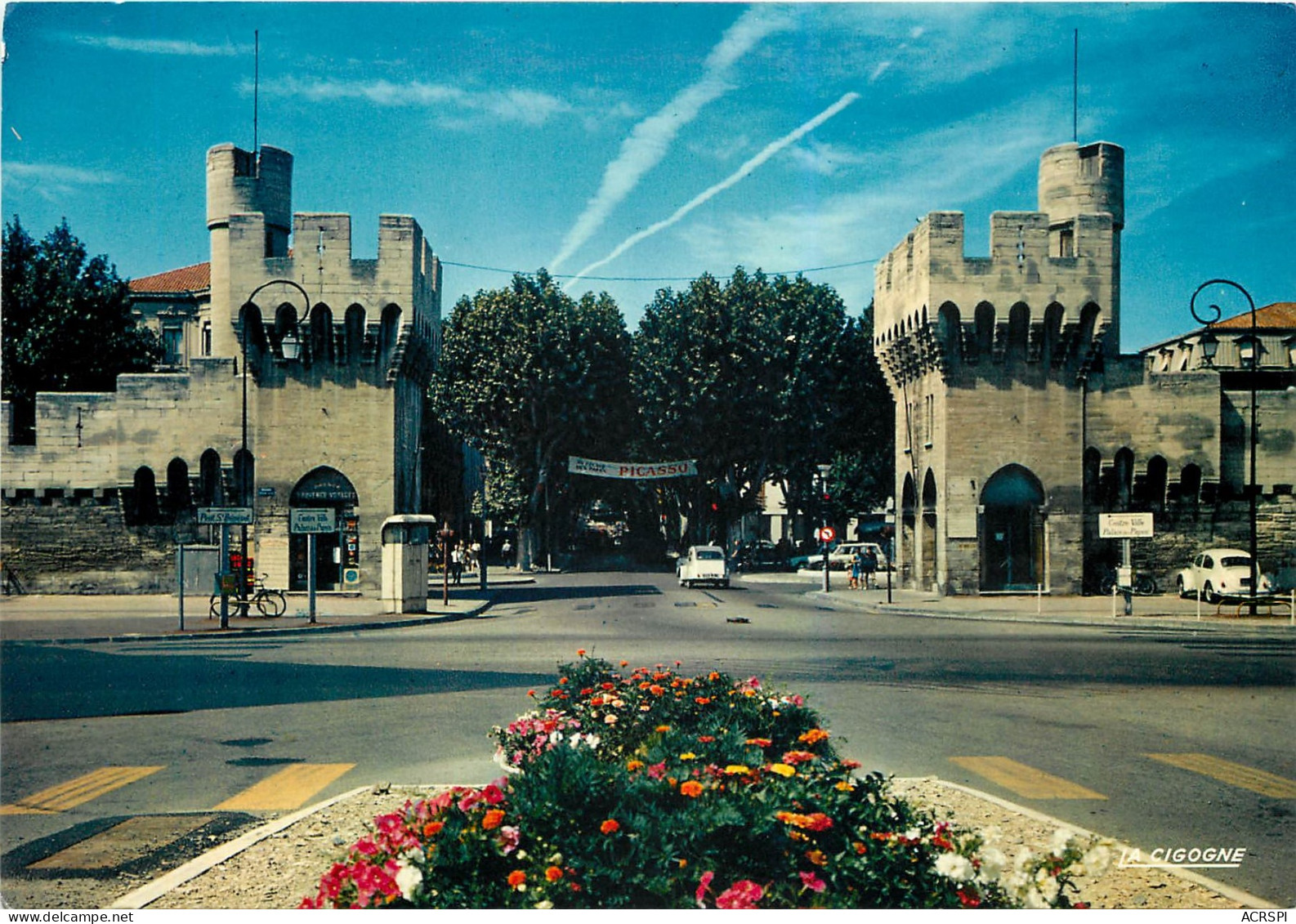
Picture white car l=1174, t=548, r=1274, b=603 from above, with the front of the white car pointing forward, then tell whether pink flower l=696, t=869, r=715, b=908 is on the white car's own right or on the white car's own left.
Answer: on the white car's own left

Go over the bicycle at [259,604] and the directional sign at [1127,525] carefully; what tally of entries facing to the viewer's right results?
1

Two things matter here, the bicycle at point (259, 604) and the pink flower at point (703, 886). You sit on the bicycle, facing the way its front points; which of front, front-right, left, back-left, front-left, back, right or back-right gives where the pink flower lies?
right

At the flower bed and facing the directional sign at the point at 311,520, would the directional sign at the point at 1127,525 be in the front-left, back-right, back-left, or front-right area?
front-right

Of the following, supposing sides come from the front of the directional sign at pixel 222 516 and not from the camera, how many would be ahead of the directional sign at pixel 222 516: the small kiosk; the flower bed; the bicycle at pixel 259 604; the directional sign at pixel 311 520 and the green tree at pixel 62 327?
1

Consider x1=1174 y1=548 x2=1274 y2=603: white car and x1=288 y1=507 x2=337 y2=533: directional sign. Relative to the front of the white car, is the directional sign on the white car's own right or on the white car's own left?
on the white car's own left

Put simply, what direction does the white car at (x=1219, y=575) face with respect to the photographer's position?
facing away from the viewer and to the left of the viewer

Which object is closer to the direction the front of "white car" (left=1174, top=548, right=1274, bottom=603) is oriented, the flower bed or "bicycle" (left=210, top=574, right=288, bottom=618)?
the bicycle

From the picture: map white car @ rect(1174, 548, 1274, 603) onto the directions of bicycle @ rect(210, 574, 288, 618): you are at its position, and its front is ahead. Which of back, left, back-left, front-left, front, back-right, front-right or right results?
front

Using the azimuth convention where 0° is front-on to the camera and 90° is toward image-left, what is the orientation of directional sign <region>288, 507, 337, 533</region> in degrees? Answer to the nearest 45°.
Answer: approximately 0°

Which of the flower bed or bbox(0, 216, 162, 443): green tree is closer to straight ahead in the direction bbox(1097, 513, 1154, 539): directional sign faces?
the flower bed

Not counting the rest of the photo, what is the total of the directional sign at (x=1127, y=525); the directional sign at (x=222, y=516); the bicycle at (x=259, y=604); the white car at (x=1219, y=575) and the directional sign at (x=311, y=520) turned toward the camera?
3

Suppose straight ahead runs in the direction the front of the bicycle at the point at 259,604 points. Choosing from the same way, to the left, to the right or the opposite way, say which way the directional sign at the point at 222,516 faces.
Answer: to the right

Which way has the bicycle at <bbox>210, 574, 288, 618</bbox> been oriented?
to the viewer's right

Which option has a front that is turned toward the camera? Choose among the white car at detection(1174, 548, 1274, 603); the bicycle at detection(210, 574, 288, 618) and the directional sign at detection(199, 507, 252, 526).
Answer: the directional sign

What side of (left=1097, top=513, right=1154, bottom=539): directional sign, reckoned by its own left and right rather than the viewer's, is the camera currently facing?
front

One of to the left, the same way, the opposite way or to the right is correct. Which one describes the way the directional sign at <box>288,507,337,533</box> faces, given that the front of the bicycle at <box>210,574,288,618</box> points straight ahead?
to the right
